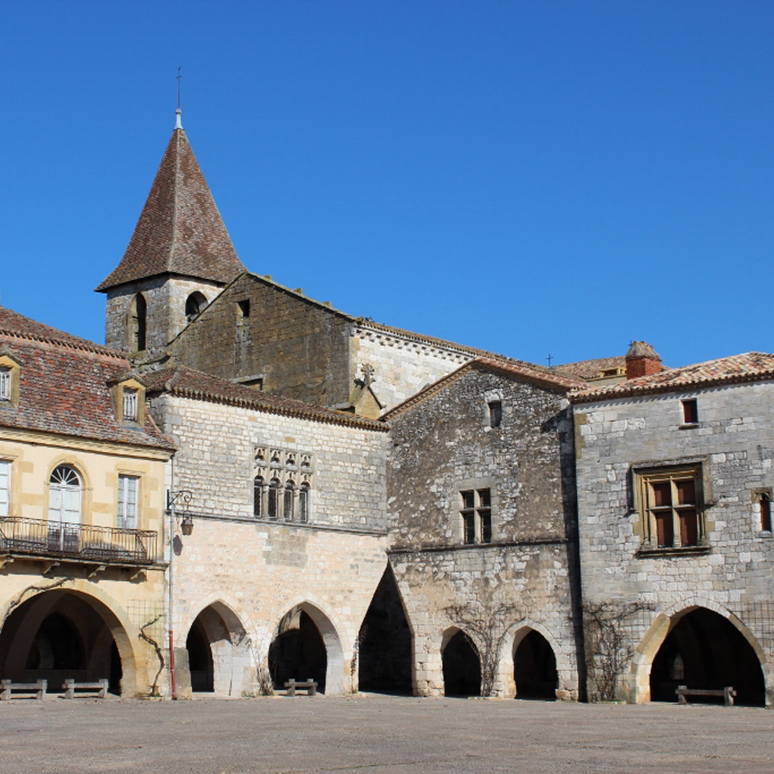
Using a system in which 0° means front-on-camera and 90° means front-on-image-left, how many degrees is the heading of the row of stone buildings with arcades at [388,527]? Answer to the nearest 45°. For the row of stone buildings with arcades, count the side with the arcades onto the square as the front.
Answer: approximately 0°

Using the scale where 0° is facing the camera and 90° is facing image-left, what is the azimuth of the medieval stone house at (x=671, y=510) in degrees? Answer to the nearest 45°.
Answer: approximately 0°

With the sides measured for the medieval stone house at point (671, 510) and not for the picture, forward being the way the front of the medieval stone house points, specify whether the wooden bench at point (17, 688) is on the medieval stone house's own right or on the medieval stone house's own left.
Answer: on the medieval stone house's own right

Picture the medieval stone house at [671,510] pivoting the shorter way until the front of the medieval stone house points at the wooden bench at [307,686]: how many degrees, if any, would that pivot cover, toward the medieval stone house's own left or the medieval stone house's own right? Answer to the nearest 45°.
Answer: approximately 90° to the medieval stone house's own right
